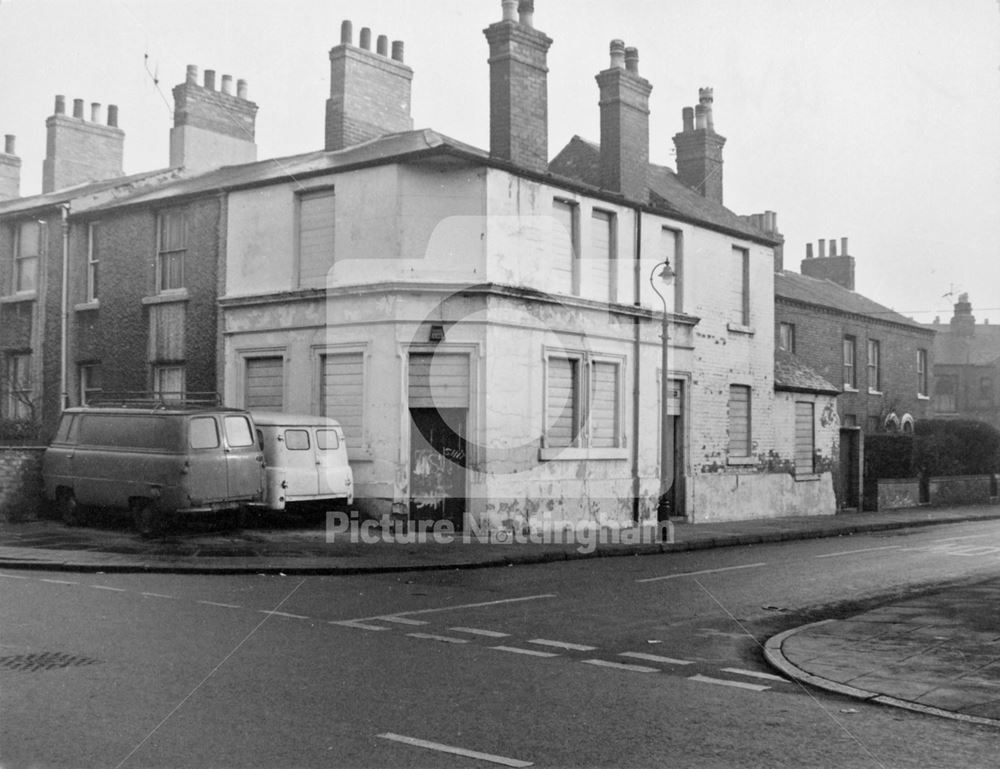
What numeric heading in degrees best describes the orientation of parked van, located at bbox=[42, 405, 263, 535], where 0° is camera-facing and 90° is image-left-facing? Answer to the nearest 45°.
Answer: approximately 135°

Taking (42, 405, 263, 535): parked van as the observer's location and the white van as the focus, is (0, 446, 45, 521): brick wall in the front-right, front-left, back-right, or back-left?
back-left

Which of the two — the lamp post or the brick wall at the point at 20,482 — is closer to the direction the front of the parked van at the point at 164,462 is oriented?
the brick wall

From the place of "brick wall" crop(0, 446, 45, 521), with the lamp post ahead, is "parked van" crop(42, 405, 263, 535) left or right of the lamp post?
right

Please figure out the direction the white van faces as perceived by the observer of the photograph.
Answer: facing away from the viewer and to the left of the viewer

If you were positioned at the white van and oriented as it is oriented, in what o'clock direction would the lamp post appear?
The lamp post is roughly at 4 o'clock from the white van.

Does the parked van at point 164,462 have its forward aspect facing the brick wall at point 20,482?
yes
